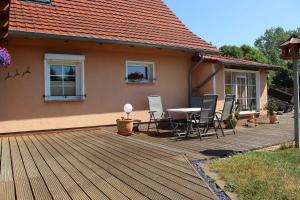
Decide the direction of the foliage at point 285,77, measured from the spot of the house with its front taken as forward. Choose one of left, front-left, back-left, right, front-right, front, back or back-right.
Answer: left

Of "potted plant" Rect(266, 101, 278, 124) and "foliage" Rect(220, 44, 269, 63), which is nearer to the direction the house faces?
the potted plant

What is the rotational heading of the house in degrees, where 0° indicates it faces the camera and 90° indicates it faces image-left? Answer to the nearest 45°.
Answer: approximately 315°

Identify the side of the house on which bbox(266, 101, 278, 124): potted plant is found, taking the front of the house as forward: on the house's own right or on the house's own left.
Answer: on the house's own left

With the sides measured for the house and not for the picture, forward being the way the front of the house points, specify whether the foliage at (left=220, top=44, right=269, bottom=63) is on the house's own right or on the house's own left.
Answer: on the house's own left

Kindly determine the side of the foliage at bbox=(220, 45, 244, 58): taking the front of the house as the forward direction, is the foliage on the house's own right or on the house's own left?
on the house's own left

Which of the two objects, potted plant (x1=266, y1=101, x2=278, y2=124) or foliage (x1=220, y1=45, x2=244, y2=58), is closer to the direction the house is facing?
the potted plant
